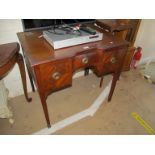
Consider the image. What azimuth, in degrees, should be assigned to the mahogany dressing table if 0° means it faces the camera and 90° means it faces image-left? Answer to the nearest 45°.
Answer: approximately 315°
